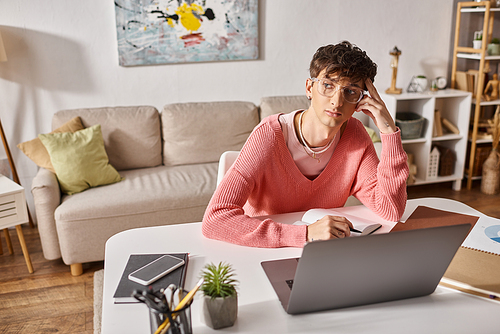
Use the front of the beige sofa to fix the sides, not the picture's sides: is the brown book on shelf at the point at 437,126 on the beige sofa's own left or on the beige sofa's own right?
on the beige sofa's own left

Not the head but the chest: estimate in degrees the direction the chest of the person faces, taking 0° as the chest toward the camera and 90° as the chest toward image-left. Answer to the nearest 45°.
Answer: approximately 0°

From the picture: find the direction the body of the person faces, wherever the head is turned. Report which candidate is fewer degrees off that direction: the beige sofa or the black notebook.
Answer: the black notebook

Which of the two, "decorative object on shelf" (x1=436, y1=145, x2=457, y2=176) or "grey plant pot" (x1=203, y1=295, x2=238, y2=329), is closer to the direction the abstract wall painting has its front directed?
the grey plant pot

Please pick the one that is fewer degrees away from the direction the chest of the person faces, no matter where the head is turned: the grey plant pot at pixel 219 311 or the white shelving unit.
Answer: the grey plant pot

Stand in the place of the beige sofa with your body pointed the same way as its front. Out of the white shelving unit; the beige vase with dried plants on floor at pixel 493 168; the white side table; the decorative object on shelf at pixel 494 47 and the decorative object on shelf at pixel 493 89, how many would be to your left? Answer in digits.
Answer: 4

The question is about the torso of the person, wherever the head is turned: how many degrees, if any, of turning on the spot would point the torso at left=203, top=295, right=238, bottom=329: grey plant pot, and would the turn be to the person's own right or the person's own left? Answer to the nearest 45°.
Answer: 0° — they already face it

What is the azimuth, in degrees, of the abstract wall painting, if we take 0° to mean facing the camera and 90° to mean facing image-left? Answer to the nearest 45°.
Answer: approximately 0°
